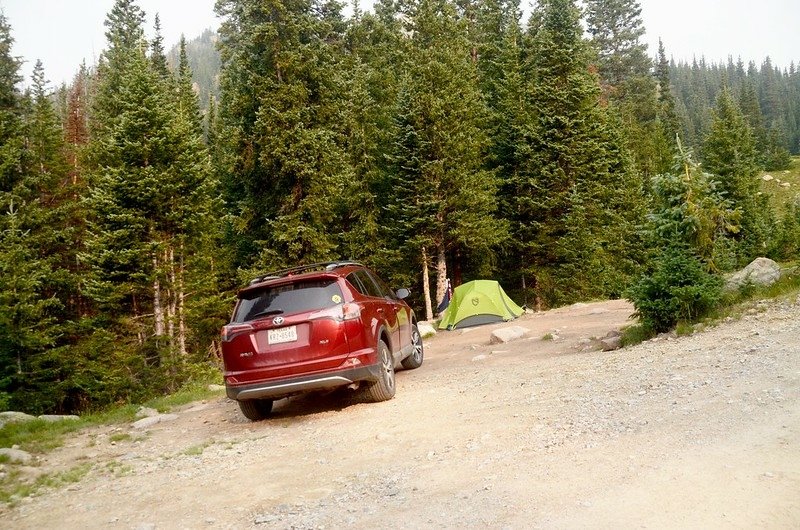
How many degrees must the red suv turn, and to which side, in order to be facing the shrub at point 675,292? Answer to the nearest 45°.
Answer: approximately 45° to its right

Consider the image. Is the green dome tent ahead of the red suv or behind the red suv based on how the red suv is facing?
ahead

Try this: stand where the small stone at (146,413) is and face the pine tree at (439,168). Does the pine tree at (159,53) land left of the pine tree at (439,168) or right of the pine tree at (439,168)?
left

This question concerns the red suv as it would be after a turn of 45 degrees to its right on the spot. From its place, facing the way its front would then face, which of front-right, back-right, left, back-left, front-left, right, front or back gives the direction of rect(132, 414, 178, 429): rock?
back-left

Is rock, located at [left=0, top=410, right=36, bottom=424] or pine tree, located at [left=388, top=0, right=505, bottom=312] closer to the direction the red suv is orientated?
the pine tree

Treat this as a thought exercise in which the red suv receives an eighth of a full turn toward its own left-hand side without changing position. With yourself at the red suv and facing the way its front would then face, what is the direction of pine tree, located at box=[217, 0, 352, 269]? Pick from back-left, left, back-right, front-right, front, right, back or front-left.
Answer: front

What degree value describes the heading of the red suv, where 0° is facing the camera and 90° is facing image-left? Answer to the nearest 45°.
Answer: approximately 225°

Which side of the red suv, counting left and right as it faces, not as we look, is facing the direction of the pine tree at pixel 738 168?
front

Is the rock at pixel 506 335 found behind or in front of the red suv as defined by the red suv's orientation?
in front

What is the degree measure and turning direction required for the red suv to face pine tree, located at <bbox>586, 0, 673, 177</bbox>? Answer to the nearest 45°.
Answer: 0° — it already faces it

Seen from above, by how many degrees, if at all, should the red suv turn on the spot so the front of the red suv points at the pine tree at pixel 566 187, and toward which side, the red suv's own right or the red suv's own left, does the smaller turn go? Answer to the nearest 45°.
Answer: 0° — it already faces it

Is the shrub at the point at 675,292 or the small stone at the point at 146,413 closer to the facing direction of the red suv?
the shrub
